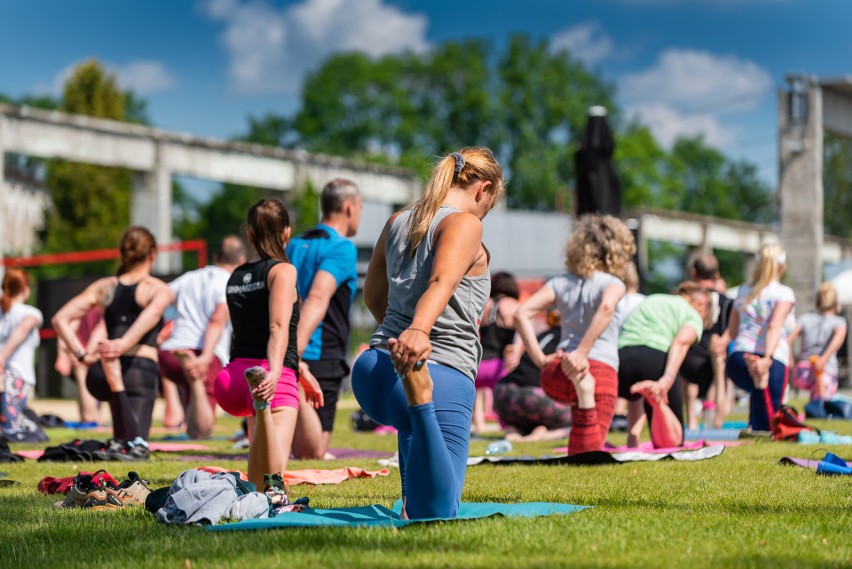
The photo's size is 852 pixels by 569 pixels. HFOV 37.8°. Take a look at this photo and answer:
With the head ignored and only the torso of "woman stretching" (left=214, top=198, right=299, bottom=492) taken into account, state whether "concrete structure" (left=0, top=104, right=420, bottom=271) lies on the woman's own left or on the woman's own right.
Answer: on the woman's own left

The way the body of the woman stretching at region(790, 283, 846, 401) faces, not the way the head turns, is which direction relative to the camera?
away from the camera

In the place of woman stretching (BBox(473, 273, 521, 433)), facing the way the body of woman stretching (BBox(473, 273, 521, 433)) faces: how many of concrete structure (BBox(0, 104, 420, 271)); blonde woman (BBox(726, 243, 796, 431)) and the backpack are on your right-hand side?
2

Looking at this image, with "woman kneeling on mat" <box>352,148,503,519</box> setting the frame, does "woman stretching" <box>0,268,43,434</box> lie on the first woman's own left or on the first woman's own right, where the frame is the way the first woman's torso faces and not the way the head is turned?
on the first woman's own left

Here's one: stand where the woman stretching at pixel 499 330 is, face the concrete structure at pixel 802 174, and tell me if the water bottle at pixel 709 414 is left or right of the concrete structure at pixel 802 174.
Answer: right

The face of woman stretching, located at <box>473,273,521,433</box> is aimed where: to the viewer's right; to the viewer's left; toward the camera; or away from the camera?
away from the camera

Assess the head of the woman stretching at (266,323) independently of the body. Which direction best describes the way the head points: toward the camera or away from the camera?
away from the camera

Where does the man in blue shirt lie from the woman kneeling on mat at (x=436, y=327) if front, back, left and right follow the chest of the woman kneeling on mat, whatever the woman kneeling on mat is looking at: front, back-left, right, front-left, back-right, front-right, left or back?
front-left

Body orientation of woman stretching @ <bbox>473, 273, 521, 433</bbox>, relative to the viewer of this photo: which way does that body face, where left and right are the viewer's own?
facing away from the viewer and to the right of the viewer

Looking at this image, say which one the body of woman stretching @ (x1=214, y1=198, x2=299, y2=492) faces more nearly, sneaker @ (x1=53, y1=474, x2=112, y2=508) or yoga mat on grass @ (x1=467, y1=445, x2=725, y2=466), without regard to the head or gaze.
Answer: the yoga mat on grass

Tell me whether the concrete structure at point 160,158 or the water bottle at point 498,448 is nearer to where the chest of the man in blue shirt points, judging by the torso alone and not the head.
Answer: the water bottle

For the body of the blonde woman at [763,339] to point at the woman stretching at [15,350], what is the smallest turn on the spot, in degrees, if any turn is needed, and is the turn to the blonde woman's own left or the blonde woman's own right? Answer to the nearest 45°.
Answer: approximately 135° to the blonde woman's own left

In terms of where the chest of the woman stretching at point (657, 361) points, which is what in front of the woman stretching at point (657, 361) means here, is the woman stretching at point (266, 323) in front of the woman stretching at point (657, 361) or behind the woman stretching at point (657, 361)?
behind

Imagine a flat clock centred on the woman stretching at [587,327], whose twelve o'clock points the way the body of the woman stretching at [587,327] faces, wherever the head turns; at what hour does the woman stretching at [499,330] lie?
the woman stretching at [499,330] is roughly at 10 o'clock from the woman stretching at [587,327].

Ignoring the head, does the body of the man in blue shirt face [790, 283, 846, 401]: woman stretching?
yes
